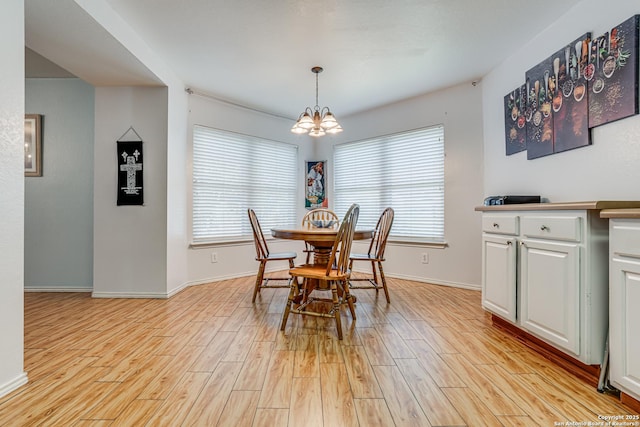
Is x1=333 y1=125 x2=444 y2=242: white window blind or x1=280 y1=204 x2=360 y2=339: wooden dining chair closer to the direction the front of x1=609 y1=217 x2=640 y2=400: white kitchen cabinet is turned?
the wooden dining chair

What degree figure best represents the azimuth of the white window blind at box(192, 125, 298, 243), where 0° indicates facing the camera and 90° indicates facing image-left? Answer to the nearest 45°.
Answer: approximately 315°

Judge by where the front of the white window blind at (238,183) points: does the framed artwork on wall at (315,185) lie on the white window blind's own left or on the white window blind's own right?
on the white window blind's own left

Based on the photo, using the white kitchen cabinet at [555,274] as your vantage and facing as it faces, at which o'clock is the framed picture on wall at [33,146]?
The framed picture on wall is roughly at 1 o'clock from the white kitchen cabinet.

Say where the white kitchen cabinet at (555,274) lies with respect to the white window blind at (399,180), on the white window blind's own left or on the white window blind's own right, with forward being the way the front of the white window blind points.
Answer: on the white window blind's own left

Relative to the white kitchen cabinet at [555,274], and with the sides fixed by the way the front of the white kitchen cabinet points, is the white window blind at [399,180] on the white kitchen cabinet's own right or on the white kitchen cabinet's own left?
on the white kitchen cabinet's own right

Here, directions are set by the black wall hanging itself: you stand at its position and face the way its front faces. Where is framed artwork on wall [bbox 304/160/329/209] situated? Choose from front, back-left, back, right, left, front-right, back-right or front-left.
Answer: left

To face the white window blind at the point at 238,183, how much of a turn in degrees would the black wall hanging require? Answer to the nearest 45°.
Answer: approximately 90° to its left

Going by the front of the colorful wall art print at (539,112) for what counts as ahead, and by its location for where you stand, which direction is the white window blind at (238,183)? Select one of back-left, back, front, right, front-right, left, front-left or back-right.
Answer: front-right
